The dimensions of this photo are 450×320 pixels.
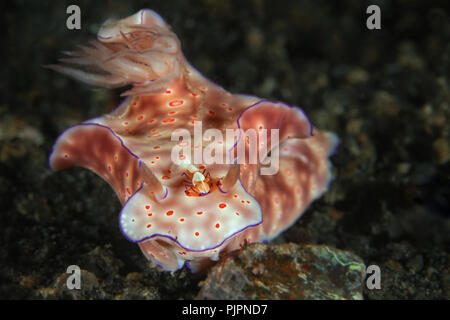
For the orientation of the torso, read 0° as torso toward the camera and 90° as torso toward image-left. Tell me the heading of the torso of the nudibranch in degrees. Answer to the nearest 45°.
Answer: approximately 0°
